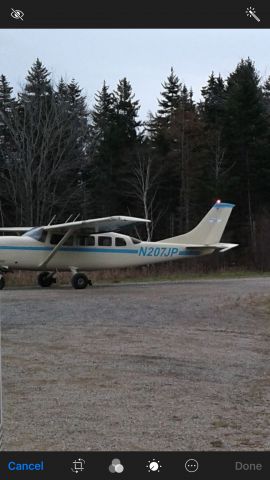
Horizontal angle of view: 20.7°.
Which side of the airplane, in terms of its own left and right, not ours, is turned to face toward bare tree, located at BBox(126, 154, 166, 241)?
right

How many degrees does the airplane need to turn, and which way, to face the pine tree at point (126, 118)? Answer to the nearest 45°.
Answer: approximately 90° to its right

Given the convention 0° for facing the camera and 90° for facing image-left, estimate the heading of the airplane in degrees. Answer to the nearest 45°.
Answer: approximately 90°

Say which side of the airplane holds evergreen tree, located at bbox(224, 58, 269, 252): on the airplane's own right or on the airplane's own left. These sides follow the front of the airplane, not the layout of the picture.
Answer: on the airplane's own right

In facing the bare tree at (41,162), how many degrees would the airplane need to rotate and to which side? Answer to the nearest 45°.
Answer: approximately 90° to its right
